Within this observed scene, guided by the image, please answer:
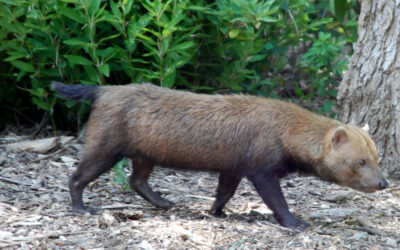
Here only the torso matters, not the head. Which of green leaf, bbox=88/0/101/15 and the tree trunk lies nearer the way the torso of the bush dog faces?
the tree trunk

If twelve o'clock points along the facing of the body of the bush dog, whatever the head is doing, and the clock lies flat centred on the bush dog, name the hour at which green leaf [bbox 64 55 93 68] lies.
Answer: The green leaf is roughly at 7 o'clock from the bush dog.

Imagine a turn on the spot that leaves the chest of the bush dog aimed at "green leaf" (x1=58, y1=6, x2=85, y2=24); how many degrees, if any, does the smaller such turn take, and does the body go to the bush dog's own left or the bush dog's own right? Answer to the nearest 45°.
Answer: approximately 135° to the bush dog's own left

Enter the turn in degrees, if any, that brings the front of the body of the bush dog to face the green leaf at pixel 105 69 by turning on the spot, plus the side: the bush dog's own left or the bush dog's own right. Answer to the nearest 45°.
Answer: approximately 135° to the bush dog's own left

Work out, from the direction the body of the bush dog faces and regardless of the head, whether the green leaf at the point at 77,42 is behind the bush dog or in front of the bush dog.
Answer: behind

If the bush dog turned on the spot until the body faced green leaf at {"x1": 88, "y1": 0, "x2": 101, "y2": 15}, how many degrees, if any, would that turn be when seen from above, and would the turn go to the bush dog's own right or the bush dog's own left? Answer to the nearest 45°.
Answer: approximately 135° to the bush dog's own left

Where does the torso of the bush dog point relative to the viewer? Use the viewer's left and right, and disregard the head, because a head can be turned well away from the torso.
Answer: facing to the right of the viewer

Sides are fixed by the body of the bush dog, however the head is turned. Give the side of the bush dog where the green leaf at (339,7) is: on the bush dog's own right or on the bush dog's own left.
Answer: on the bush dog's own left

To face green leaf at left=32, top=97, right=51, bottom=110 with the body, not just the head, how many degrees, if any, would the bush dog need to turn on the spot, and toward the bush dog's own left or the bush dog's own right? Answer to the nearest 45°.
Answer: approximately 135° to the bush dog's own left

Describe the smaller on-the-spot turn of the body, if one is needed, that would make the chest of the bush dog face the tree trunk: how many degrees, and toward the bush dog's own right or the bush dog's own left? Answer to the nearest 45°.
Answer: approximately 45° to the bush dog's own left
